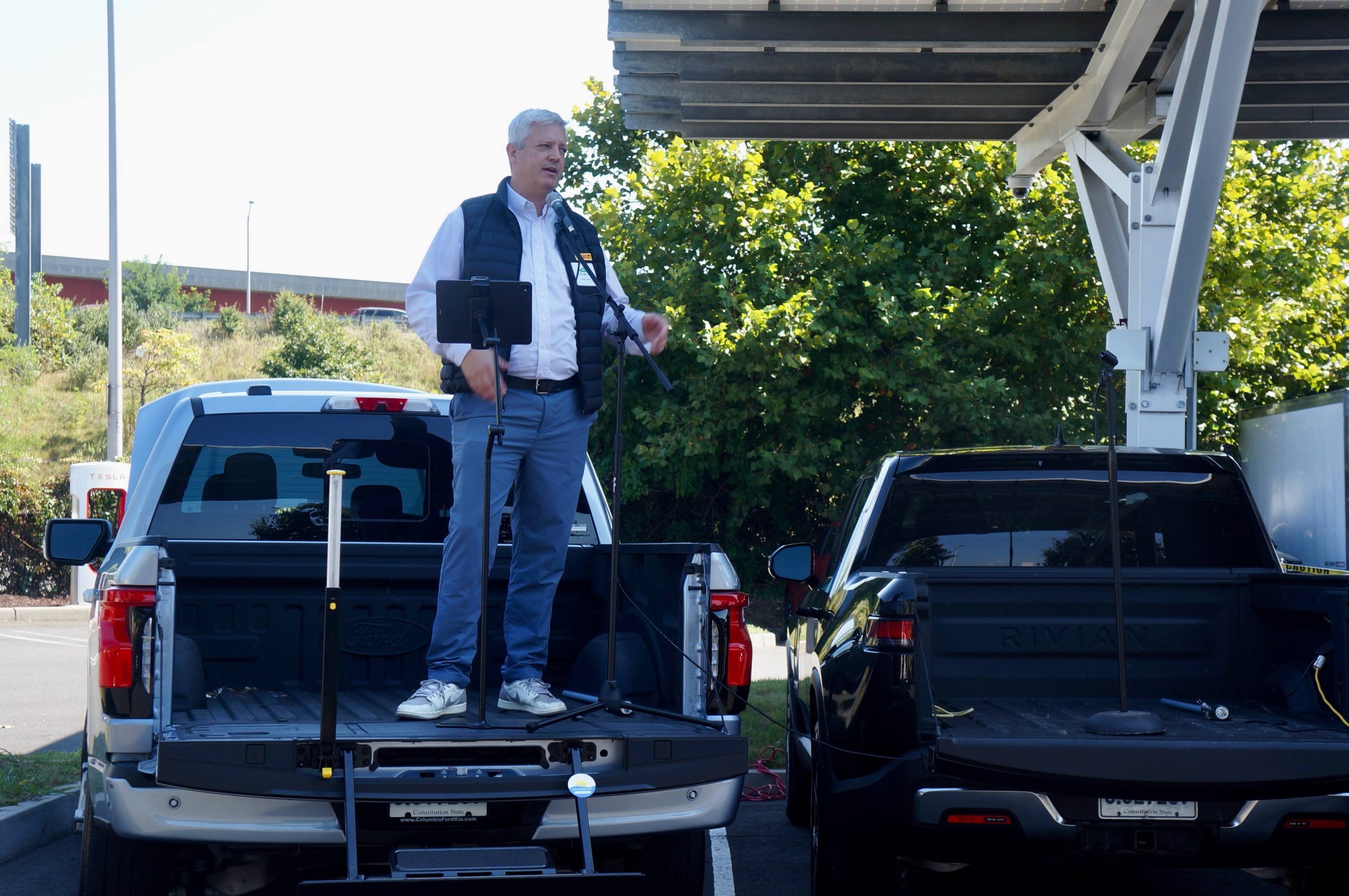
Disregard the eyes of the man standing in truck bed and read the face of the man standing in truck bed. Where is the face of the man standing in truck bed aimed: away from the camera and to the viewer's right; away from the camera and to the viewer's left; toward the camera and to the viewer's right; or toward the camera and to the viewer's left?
toward the camera and to the viewer's right

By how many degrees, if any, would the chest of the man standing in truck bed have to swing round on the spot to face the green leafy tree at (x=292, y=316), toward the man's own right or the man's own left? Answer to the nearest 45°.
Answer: approximately 135° to the man's own left

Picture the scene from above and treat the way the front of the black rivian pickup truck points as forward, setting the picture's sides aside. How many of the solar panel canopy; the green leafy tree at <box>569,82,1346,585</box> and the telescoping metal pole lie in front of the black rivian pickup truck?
2

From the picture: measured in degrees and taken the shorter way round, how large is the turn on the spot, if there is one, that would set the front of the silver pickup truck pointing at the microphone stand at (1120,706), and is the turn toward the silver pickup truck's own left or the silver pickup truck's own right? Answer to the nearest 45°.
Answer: approximately 90° to the silver pickup truck's own right

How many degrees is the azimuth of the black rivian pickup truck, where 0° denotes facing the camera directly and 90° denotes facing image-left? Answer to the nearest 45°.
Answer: approximately 180°

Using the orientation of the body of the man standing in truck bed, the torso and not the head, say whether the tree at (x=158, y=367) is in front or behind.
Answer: behind

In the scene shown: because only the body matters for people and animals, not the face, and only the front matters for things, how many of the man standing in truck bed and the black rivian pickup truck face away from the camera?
1

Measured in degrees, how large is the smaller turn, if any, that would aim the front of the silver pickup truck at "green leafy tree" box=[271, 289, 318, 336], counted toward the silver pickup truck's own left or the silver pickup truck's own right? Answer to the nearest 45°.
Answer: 0° — it already faces it

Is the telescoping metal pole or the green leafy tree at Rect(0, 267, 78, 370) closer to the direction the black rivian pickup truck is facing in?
the green leafy tree

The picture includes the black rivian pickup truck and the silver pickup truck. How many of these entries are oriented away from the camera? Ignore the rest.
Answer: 2

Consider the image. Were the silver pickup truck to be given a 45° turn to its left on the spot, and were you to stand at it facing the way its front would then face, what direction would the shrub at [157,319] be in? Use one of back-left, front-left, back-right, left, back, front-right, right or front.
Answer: front-right

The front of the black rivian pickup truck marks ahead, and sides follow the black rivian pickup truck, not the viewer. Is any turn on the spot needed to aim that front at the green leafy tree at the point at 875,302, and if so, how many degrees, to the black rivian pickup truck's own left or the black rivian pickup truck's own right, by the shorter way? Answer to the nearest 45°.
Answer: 0° — it already faces it

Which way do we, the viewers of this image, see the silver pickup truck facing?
facing away from the viewer

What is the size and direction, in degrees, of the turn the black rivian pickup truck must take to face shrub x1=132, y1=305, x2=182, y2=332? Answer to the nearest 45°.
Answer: approximately 45° to its left

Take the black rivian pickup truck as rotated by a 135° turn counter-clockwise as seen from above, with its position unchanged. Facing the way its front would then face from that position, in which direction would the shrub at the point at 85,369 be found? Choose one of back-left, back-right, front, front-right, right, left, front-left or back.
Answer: right
